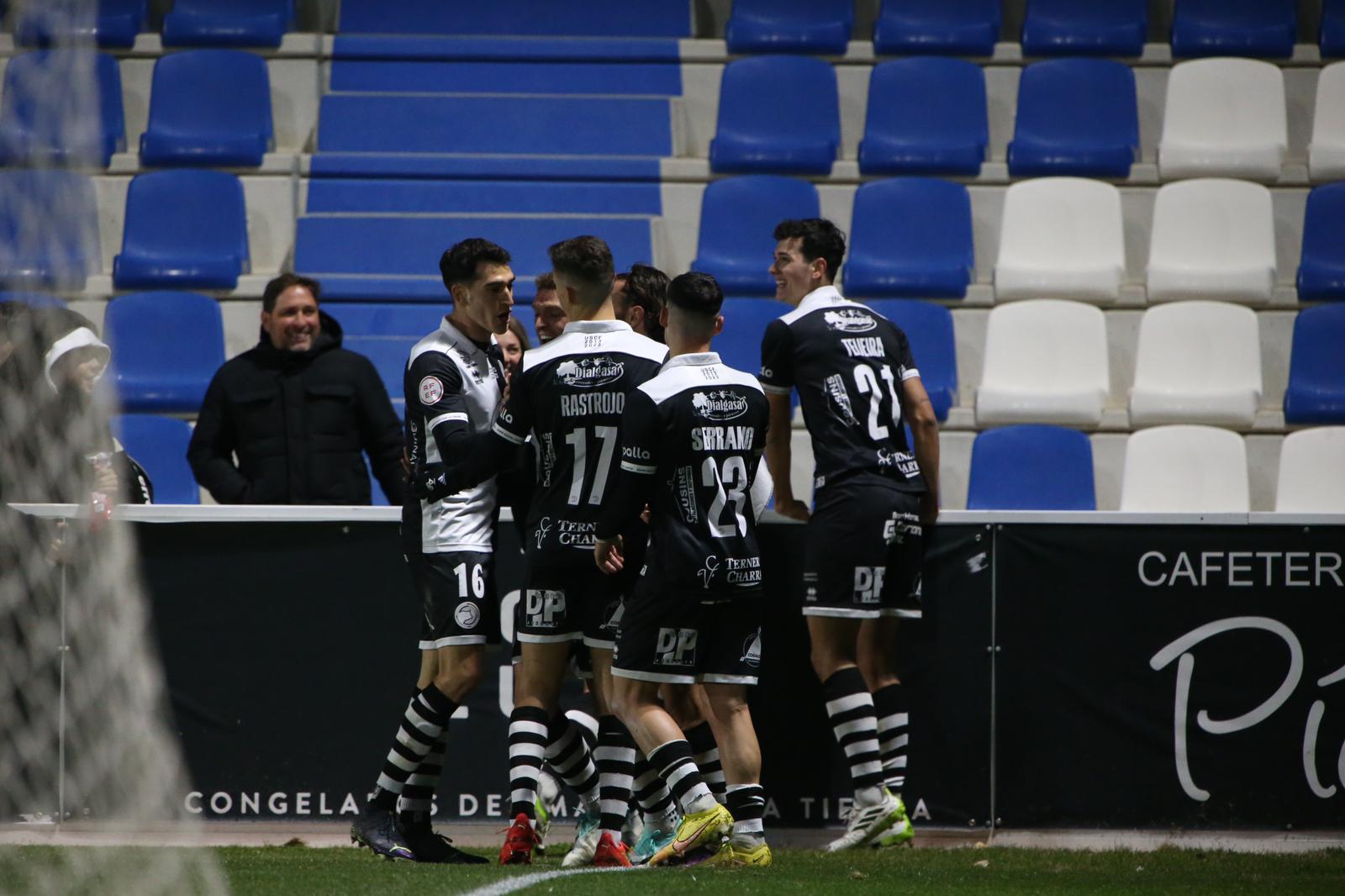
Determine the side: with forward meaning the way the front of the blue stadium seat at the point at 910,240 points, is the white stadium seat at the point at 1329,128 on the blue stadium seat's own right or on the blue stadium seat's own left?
on the blue stadium seat's own left

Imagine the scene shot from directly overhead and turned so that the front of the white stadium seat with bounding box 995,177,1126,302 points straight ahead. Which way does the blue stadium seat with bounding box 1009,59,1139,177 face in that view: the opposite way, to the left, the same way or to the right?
the same way

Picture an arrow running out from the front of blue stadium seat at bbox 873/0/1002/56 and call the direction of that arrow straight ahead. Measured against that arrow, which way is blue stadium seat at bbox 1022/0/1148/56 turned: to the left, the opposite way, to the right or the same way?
the same way

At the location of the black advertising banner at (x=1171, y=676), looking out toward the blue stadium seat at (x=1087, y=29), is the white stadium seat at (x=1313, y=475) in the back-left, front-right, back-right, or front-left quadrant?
front-right

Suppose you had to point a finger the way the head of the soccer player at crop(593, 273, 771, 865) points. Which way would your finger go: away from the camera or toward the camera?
away from the camera

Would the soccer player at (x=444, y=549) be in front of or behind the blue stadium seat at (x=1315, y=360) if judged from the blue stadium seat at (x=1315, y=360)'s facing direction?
in front

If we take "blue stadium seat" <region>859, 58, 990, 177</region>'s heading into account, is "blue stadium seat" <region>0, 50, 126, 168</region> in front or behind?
in front

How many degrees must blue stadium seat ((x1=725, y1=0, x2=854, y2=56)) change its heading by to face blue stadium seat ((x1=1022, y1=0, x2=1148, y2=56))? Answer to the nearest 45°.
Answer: approximately 90° to its left

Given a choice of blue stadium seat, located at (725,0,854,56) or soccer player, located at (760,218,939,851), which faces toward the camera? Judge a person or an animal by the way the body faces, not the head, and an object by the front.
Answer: the blue stadium seat

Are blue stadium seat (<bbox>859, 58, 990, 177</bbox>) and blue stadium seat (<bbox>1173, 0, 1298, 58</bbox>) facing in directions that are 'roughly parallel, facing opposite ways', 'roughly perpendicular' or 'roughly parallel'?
roughly parallel

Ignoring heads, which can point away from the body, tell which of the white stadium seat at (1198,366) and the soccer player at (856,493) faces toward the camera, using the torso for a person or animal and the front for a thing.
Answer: the white stadium seat

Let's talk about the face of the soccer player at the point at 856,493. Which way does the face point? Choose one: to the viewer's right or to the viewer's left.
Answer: to the viewer's left

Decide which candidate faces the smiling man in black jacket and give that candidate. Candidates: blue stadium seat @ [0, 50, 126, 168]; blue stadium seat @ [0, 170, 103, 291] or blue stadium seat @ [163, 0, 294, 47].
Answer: blue stadium seat @ [163, 0, 294, 47]

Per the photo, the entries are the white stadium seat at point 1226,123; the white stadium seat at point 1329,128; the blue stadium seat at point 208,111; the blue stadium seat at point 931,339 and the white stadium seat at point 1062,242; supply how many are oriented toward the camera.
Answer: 5

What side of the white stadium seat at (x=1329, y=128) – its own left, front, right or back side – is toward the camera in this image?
front
